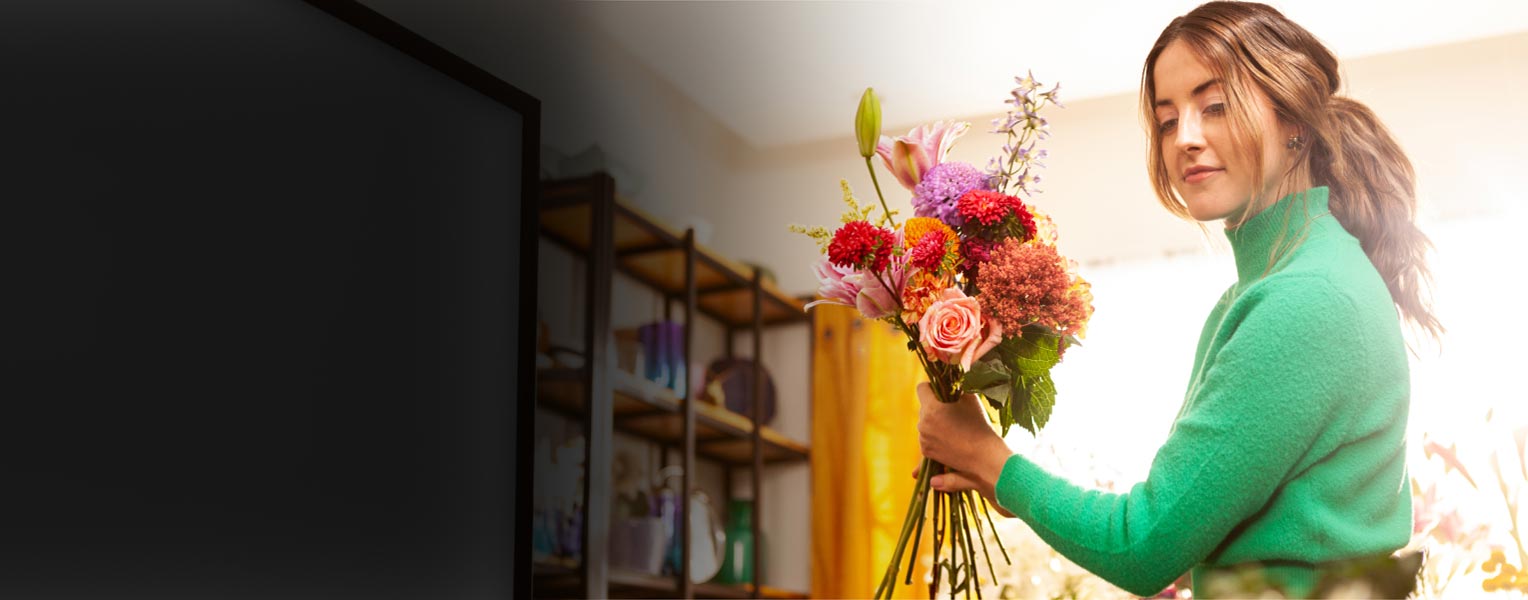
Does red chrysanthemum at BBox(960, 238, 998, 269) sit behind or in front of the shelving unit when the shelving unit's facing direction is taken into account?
in front

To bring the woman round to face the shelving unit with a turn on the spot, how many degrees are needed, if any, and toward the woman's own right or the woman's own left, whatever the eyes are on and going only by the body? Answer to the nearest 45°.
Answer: approximately 45° to the woman's own right

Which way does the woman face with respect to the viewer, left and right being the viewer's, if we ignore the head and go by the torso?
facing to the left of the viewer

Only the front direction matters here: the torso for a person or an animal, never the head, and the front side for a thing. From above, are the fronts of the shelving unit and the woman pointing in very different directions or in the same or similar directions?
very different directions

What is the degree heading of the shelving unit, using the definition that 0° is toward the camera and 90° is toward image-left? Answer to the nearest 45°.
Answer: approximately 315°

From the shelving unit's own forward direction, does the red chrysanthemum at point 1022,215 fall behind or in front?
in front

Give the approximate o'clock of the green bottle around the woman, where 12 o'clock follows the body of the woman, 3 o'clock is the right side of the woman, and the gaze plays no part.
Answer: The green bottle is roughly at 2 o'clock from the woman.

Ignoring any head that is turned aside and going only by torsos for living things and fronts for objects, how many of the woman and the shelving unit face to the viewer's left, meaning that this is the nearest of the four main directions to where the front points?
1
